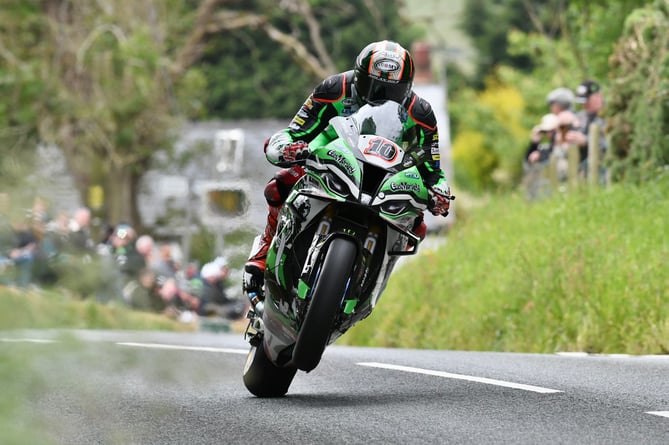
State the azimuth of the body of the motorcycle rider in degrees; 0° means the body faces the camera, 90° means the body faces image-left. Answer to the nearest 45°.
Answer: approximately 0°

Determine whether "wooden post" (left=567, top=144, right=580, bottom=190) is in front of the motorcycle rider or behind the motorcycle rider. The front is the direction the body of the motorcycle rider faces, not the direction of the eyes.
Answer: behind

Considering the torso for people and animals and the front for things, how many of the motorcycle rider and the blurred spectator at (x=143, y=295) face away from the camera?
0

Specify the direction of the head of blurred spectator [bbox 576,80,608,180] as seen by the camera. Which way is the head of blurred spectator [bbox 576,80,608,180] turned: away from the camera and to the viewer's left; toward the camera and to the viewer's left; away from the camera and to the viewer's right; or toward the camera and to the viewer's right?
toward the camera and to the viewer's left

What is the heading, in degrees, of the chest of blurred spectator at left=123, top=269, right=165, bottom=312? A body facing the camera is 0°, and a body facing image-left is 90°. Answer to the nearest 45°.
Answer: approximately 315°

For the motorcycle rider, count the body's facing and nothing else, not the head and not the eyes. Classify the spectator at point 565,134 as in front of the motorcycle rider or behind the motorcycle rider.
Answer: behind

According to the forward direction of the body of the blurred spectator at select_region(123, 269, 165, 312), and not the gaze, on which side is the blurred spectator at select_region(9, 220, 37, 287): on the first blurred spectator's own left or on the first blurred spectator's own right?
on the first blurred spectator's own right
